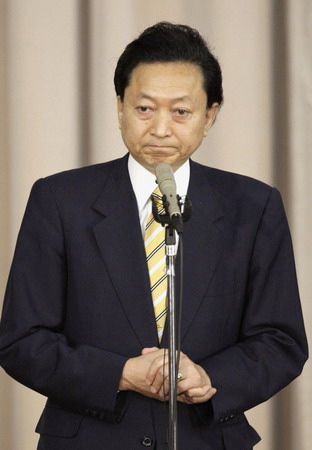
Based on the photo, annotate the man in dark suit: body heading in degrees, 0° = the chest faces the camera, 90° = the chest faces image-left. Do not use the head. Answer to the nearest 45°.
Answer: approximately 0°
